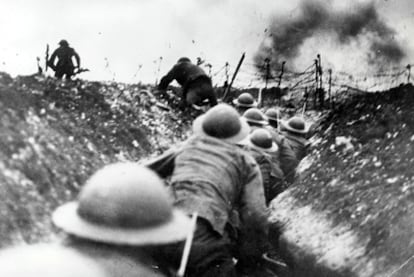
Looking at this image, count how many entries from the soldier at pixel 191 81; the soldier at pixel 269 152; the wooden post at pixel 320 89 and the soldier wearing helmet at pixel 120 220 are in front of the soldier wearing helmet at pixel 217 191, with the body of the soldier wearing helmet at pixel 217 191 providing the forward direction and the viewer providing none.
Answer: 3

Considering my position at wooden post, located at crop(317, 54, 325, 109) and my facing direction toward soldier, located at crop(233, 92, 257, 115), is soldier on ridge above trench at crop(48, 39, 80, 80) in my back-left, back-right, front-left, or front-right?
front-right

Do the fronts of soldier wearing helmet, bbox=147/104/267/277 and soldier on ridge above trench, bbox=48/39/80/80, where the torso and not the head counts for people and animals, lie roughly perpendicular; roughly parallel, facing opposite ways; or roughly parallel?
roughly parallel

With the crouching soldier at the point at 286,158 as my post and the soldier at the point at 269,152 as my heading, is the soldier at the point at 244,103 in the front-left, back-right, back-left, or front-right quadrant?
back-right

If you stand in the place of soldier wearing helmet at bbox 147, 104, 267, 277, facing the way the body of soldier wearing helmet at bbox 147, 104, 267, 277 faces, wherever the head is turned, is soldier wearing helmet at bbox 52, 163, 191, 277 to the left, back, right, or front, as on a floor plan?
back

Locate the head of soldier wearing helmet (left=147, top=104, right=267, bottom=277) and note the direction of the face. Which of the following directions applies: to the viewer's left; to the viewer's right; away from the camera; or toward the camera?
away from the camera

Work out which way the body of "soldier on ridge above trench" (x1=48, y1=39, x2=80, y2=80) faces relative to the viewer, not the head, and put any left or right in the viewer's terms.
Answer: facing away from the viewer

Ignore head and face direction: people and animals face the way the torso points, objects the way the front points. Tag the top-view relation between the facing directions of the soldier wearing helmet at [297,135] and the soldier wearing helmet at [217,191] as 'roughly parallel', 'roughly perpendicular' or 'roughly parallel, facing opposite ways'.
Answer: roughly parallel

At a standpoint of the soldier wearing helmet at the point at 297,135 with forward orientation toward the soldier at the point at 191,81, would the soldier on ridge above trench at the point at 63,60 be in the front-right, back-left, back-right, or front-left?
front-left

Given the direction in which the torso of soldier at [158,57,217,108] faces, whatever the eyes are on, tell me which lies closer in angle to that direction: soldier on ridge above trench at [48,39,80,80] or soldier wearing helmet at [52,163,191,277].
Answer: the soldier on ridge above trench

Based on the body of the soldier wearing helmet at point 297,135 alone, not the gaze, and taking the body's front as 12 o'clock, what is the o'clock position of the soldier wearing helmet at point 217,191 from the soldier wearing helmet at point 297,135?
the soldier wearing helmet at point 217,191 is roughly at 6 o'clock from the soldier wearing helmet at point 297,135.

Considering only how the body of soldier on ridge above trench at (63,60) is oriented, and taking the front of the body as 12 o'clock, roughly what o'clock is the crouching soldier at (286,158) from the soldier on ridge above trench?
The crouching soldier is roughly at 5 o'clock from the soldier on ridge above trench.

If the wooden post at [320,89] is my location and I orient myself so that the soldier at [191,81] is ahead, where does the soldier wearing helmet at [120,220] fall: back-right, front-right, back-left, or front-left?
front-left

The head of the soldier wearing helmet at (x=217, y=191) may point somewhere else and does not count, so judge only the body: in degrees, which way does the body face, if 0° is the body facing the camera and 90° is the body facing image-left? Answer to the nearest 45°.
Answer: approximately 180°

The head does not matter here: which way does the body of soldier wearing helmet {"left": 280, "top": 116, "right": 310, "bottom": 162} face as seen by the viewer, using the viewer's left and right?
facing away from the viewer

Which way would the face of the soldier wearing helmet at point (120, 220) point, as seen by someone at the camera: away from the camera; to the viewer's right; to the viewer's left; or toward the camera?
away from the camera

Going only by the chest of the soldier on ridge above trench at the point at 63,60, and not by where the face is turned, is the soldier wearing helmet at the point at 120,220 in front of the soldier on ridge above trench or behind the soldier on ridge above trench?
behind

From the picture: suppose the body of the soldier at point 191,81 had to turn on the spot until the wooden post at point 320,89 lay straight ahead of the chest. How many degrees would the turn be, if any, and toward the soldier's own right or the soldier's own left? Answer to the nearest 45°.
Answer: approximately 90° to the soldier's own right

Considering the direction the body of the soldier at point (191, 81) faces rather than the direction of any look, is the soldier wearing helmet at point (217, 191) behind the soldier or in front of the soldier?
behind

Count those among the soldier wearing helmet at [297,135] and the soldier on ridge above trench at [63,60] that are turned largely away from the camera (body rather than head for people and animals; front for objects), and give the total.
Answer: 2
